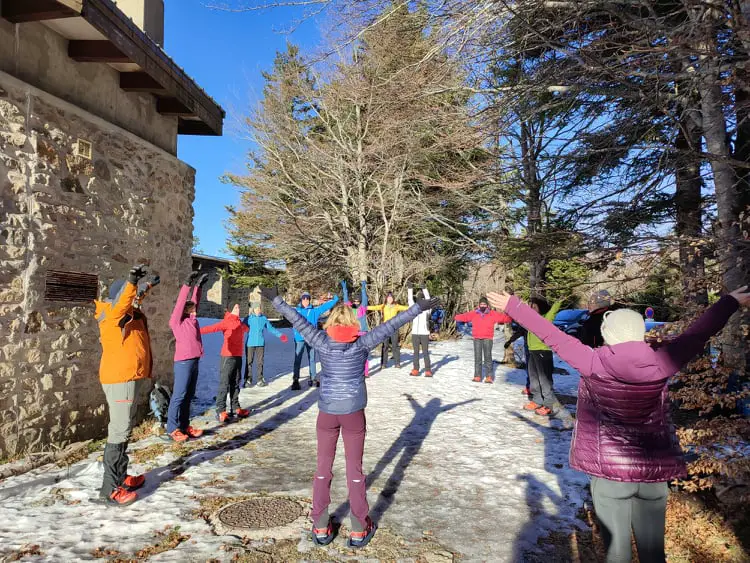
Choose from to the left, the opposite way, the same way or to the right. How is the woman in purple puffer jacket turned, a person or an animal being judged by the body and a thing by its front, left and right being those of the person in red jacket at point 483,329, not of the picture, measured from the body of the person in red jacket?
the opposite way

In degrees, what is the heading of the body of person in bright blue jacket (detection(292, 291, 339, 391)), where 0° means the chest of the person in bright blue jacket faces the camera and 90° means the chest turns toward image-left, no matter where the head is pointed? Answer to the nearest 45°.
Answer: approximately 315°

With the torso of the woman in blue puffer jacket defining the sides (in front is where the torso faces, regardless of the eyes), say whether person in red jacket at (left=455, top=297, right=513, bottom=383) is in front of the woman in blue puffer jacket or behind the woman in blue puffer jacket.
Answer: in front

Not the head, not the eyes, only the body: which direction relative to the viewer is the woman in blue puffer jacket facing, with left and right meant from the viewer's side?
facing away from the viewer

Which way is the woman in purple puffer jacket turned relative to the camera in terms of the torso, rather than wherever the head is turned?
away from the camera

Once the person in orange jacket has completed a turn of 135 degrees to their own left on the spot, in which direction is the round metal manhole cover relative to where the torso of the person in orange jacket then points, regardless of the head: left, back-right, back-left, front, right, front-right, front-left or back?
back

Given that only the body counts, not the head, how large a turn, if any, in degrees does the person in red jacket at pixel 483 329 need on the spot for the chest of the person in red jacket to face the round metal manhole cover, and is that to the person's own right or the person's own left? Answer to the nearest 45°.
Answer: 0° — they already face it

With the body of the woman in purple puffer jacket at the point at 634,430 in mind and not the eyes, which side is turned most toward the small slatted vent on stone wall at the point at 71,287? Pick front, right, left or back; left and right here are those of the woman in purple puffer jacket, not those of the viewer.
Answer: left

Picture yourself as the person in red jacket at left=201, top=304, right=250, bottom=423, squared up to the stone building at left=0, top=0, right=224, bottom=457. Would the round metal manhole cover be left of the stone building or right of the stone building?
left

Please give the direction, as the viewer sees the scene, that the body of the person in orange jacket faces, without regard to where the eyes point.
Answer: to the viewer's right

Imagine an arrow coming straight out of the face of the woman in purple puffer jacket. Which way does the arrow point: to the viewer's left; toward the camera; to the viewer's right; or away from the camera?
away from the camera

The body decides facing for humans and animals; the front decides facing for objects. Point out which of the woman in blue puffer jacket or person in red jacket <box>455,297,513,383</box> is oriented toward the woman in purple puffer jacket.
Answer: the person in red jacket

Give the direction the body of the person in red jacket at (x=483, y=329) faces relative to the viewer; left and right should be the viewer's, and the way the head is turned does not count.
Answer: facing the viewer

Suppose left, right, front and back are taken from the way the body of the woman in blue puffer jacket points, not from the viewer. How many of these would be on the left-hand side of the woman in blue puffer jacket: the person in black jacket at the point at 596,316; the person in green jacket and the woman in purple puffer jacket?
0

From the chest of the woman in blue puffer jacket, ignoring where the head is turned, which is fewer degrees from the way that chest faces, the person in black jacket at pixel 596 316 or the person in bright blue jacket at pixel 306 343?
the person in bright blue jacket
